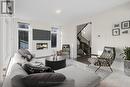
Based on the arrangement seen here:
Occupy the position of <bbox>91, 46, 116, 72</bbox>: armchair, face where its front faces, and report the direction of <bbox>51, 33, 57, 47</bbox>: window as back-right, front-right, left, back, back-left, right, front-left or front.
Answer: right

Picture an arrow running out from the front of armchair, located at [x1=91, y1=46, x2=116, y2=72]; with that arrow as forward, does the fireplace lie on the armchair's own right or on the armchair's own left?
on the armchair's own right

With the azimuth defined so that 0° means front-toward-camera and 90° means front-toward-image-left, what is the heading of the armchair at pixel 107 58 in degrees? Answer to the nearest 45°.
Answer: approximately 45°
